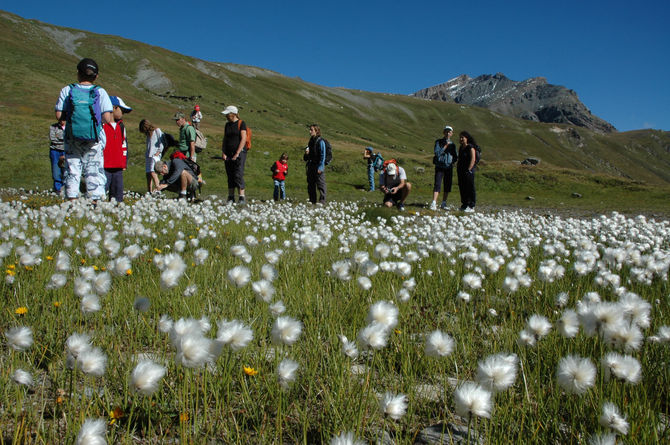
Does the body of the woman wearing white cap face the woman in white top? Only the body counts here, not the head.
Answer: no

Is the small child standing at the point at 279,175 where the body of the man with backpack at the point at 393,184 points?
no

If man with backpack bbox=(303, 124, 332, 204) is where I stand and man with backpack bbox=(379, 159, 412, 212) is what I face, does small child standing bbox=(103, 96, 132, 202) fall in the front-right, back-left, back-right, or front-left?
back-right

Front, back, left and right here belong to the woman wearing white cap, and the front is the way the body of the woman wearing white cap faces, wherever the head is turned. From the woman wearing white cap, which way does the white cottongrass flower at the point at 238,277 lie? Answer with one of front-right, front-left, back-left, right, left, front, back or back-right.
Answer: front-left

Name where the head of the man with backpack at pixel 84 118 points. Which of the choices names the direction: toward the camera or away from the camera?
away from the camera

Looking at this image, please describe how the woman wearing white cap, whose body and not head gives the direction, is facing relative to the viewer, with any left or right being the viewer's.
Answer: facing the viewer and to the left of the viewer

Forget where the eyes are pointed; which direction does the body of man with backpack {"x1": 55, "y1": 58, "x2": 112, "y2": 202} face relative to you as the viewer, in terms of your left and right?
facing away from the viewer

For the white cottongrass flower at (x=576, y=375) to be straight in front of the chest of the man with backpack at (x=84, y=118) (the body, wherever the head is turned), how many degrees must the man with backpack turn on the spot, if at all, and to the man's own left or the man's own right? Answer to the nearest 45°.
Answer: approximately 180°

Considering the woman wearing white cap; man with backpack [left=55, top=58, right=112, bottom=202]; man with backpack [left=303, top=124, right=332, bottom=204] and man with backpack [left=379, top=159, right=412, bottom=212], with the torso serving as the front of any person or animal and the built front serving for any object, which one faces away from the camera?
man with backpack [left=55, top=58, right=112, bottom=202]

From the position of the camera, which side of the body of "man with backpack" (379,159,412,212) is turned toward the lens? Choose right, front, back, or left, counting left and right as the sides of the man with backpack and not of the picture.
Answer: front

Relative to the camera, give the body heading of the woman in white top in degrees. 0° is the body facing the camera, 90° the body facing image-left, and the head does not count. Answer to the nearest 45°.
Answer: approximately 90°

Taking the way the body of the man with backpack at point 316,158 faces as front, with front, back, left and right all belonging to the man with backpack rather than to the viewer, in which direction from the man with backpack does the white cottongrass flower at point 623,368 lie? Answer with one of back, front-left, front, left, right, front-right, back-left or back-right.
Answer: front-left

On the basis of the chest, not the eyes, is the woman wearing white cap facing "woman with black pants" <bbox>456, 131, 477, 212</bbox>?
no

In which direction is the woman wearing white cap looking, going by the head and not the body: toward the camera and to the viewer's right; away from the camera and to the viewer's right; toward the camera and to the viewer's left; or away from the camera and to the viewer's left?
toward the camera and to the viewer's left

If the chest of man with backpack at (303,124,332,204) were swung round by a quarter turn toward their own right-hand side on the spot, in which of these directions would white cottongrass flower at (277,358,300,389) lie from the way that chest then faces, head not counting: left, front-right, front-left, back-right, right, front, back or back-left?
back-left
